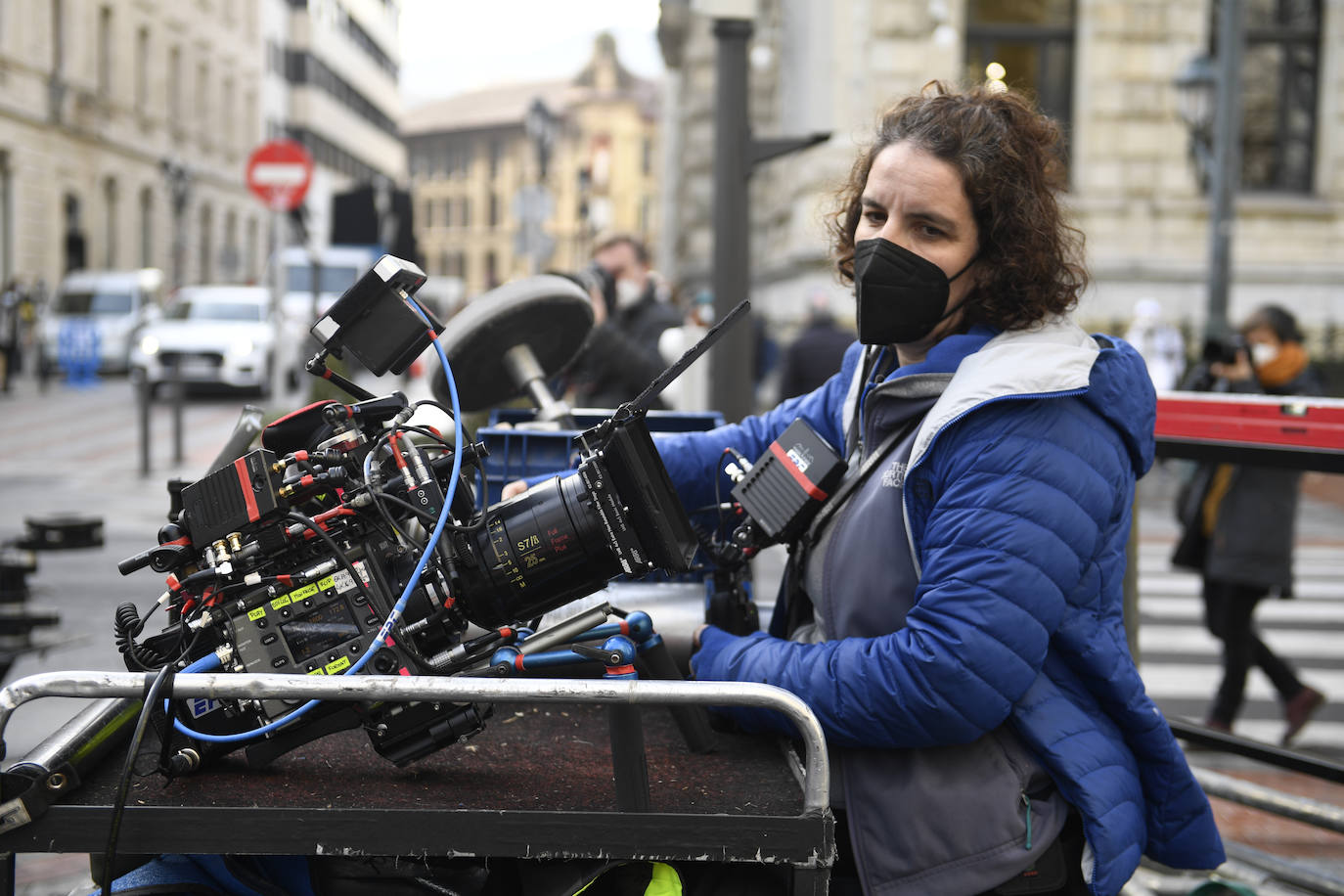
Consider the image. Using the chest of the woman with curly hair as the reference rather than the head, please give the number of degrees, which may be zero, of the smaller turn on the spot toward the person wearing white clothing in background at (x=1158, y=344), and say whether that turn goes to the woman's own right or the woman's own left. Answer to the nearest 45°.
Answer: approximately 135° to the woman's own right

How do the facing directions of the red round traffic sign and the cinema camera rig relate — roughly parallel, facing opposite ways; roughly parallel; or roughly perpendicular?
roughly perpendicular

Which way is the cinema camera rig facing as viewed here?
to the viewer's right

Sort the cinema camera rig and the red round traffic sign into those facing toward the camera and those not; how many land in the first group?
1

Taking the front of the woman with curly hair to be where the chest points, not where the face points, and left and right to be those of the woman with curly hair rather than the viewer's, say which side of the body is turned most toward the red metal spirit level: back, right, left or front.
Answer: back

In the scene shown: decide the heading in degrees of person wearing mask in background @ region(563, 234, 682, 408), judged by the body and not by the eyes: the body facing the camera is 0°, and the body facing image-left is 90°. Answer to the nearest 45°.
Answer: approximately 45°

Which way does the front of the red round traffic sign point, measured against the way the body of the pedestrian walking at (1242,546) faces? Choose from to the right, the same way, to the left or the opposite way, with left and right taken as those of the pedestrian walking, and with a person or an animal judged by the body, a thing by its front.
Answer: to the left

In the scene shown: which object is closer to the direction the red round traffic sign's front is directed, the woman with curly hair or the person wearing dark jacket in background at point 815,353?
the woman with curly hair

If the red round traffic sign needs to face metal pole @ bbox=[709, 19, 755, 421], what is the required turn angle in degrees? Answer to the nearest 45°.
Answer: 0° — it already faces it

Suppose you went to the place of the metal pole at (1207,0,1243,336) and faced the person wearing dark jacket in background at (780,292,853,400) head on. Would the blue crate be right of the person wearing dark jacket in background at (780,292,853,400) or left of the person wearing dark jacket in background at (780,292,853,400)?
left

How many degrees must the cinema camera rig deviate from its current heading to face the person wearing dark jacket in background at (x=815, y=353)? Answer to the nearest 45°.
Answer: approximately 90° to its left

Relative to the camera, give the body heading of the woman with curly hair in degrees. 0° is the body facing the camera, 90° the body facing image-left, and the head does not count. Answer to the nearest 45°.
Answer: approximately 45°
